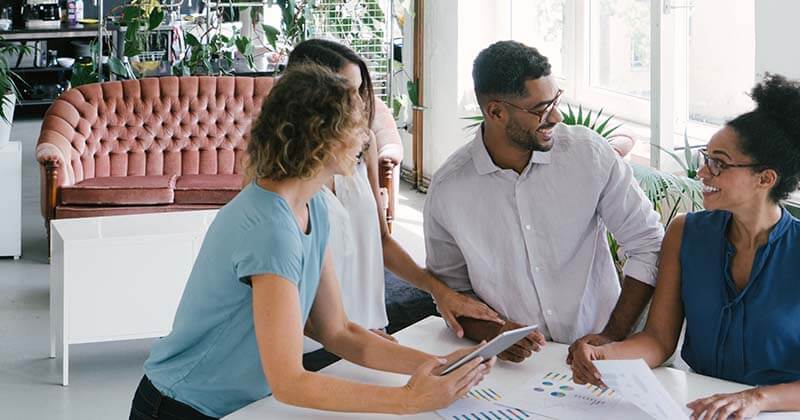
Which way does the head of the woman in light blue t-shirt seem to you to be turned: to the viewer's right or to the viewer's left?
to the viewer's right

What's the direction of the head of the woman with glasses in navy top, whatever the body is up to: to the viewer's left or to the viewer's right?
to the viewer's left

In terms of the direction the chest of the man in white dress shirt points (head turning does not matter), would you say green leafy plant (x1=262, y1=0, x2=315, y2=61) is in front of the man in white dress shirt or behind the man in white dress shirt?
behind

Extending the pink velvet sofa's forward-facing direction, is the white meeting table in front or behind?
in front

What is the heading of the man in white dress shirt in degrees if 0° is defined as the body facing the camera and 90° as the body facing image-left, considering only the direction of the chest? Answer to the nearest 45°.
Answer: approximately 0°

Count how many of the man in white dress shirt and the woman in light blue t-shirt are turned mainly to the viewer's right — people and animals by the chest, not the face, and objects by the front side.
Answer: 1

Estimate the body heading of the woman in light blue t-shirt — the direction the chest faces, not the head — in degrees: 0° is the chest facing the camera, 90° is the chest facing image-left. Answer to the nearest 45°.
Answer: approximately 270°

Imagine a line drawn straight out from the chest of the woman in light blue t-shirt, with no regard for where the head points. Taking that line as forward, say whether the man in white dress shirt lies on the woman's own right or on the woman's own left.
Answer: on the woman's own left

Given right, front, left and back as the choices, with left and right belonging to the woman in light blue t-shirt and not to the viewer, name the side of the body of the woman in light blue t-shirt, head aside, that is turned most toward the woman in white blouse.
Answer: left

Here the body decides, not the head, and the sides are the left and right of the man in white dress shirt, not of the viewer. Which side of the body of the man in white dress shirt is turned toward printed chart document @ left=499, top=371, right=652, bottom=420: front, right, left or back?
front
